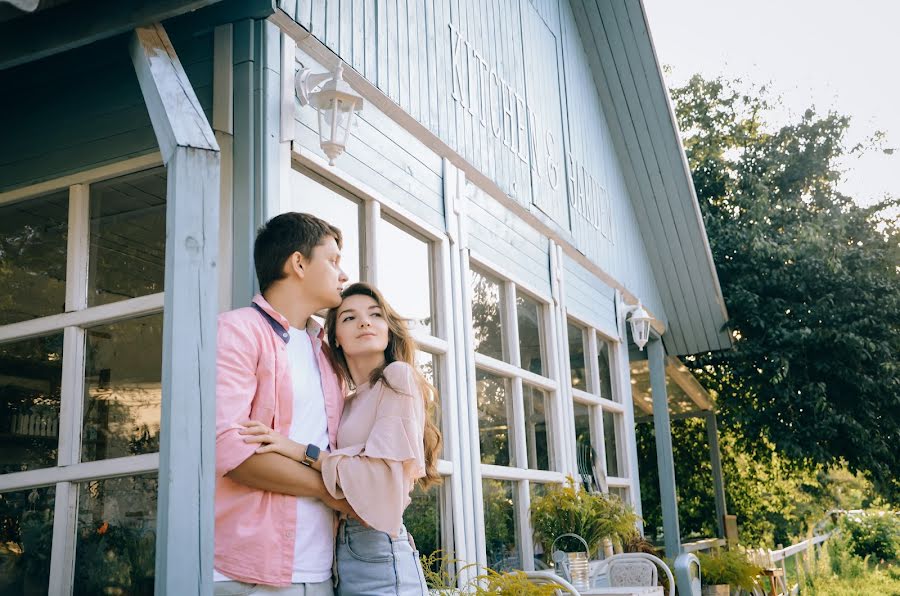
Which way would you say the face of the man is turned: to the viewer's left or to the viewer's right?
to the viewer's right

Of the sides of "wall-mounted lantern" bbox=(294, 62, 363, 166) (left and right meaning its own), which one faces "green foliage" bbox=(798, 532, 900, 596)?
left

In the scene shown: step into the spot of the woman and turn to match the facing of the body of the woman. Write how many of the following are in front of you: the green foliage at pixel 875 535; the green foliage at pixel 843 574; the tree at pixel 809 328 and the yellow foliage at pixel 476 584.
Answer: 0

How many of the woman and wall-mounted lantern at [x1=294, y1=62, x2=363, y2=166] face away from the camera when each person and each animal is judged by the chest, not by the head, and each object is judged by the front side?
0

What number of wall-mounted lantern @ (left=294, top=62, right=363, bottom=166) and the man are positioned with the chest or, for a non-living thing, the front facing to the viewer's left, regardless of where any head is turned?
0

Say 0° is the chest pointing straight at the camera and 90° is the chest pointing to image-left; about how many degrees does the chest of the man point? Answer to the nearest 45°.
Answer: approximately 315°

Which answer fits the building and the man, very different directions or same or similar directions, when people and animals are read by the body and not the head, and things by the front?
same or similar directions

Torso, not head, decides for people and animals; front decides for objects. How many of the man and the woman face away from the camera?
0

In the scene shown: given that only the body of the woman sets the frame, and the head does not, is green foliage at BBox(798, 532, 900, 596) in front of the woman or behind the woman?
behind

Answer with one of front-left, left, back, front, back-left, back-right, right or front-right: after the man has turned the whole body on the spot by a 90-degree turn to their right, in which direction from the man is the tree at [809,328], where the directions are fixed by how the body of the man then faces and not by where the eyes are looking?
back

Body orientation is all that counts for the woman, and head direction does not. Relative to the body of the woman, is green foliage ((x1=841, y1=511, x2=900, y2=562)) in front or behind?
behind

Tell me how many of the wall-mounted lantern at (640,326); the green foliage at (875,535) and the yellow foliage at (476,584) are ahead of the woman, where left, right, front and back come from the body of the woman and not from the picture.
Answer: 0

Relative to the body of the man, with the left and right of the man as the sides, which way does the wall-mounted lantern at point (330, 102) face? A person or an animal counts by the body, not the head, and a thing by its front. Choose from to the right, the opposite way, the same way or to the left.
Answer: the same way

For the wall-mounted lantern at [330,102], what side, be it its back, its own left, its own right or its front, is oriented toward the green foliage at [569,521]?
left
